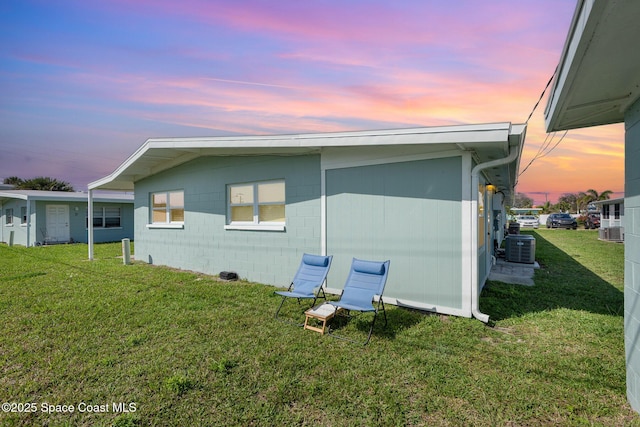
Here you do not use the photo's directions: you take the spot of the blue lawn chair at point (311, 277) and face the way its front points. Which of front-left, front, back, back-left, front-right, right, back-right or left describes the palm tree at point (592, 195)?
back

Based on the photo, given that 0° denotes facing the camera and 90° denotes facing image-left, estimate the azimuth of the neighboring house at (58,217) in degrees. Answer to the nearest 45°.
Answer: approximately 0°

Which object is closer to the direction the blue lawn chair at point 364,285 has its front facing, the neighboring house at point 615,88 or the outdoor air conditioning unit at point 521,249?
the neighboring house

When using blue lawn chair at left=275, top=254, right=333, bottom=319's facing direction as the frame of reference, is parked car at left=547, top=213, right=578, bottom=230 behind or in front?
behind

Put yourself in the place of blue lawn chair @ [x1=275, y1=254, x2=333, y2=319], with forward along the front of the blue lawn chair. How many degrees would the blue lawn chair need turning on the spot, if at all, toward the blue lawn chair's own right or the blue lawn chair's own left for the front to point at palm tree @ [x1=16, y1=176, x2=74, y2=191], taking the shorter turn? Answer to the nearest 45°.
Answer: approximately 90° to the blue lawn chair's own right

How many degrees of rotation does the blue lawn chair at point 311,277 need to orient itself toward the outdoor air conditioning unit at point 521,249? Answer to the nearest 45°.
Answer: approximately 180°

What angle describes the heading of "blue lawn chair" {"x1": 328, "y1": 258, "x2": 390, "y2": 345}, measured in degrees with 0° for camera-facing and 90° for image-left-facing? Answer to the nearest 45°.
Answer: approximately 45°

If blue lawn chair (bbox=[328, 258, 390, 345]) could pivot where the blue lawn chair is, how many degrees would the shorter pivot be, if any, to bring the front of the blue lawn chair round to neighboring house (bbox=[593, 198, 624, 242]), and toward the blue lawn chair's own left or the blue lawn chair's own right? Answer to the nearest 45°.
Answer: approximately 180°

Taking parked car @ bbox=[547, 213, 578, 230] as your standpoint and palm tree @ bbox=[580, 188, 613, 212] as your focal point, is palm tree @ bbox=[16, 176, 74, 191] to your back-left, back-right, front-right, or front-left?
back-left

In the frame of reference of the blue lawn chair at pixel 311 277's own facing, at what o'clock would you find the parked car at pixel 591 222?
The parked car is roughly at 6 o'clock from the blue lawn chair.
